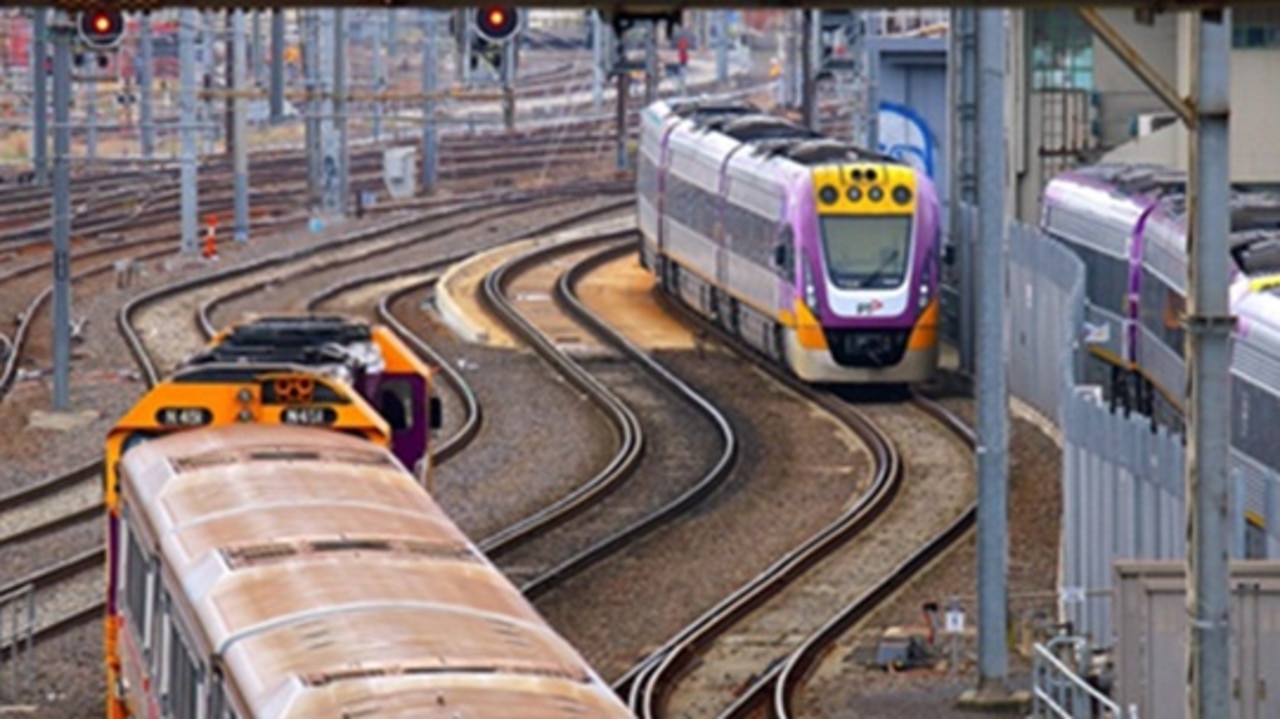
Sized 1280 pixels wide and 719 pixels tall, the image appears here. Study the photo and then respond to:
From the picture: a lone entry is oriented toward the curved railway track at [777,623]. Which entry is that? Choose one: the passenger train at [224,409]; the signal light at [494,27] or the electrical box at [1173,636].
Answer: the signal light

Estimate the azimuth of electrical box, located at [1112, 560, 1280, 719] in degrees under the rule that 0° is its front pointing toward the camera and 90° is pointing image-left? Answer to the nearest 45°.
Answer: approximately 0°

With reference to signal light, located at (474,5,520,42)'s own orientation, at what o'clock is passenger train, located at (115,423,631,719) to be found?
The passenger train is roughly at 12 o'clock from the signal light.

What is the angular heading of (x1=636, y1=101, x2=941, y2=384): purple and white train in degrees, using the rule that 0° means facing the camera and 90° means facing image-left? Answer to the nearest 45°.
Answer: approximately 315°
